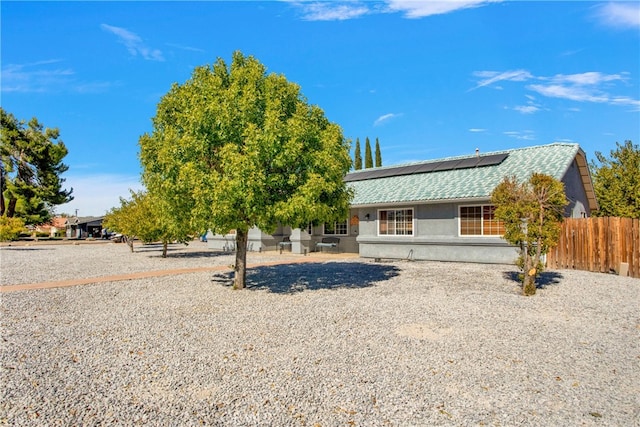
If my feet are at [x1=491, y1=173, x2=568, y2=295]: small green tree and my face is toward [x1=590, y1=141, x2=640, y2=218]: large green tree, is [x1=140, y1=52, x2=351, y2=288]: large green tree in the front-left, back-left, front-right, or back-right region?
back-left

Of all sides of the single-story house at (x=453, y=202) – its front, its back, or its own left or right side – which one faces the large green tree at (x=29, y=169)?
right

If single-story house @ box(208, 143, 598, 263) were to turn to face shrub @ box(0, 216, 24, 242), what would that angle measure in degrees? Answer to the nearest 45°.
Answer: approximately 90° to its right

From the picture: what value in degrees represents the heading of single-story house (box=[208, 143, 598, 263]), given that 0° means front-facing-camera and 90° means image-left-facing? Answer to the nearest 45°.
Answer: approximately 0°

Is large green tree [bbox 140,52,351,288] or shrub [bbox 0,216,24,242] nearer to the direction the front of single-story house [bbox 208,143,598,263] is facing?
the large green tree

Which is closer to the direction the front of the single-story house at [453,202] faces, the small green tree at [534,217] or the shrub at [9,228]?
the small green tree

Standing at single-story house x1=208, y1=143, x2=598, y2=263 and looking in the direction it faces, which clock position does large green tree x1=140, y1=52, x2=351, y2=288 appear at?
The large green tree is roughly at 1 o'clock from the single-story house.

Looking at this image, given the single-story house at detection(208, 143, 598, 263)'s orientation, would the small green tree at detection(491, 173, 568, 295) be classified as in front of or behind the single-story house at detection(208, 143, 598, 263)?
in front

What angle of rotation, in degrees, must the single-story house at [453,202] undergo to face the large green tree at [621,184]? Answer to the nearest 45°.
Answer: approximately 135° to its left

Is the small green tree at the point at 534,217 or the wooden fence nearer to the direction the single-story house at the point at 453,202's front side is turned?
the small green tree
